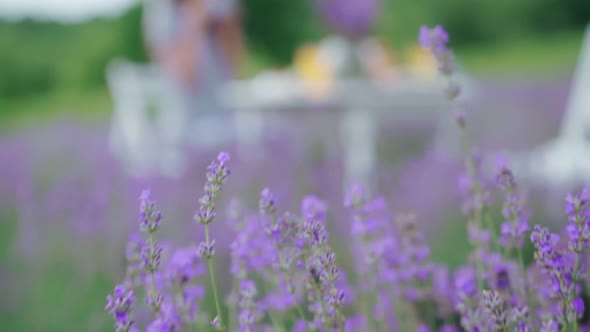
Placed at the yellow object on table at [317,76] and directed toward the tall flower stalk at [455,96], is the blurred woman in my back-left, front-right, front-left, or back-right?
back-right

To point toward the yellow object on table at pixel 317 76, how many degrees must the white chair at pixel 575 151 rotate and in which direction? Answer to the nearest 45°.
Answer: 0° — it already faces it

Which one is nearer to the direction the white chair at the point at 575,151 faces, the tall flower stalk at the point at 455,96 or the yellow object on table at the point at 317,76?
the yellow object on table

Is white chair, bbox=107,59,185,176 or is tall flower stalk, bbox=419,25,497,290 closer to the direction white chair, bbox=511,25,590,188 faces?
the white chair

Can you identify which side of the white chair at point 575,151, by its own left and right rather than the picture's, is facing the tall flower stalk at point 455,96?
left

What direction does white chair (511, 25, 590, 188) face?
to the viewer's left
